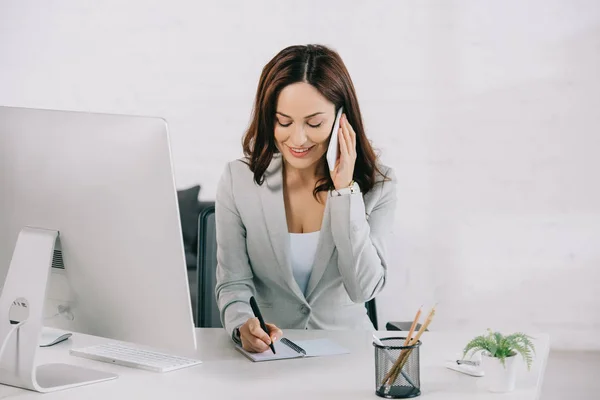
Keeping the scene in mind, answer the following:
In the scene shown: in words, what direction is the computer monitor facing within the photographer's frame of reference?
facing away from the viewer and to the right of the viewer

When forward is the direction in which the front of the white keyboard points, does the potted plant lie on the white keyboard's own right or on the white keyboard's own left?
on the white keyboard's own right

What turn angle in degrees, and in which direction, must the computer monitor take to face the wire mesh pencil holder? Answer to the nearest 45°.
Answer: approximately 45° to its right

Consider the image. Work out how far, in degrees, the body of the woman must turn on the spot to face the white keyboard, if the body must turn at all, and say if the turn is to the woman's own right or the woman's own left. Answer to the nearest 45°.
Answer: approximately 45° to the woman's own right

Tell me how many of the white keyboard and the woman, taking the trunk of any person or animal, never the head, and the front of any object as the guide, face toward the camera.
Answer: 1

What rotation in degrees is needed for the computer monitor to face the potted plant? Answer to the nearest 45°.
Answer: approximately 45° to its right

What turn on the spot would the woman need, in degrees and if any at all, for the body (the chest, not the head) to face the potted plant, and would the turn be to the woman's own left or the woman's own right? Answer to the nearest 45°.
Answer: approximately 45° to the woman's own left

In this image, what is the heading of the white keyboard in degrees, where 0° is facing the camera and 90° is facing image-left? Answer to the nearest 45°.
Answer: approximately 225°

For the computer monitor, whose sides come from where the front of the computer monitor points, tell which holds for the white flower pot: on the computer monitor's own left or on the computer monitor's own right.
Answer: on the computer monitor's own right
